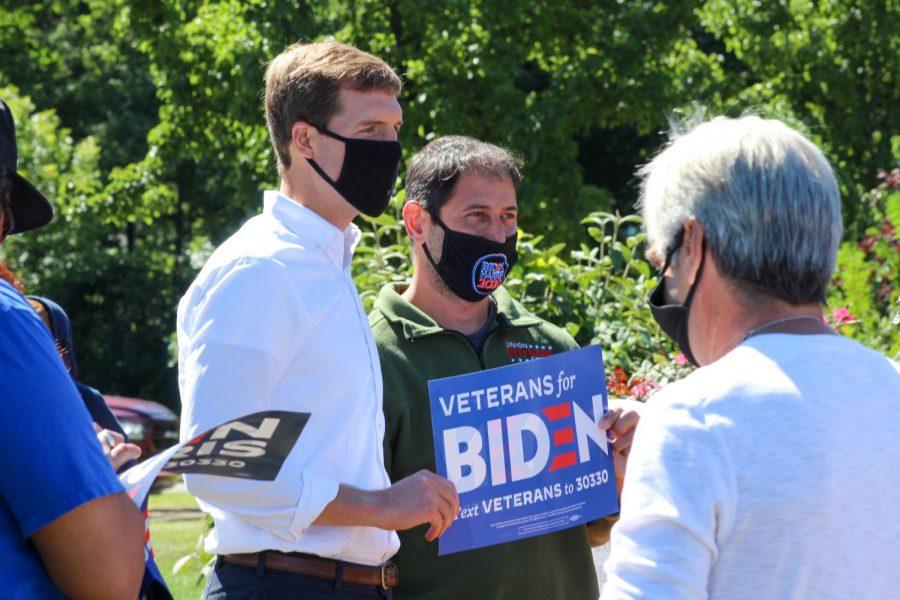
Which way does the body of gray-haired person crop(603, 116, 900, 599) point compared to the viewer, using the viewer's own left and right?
facing away from the viewer and to the left of the viewer

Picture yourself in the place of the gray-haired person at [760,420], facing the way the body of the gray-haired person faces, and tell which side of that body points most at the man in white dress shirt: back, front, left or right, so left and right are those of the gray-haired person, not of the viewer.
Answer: front

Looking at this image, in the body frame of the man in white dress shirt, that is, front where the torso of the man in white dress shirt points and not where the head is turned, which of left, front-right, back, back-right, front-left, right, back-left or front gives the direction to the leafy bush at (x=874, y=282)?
front-left

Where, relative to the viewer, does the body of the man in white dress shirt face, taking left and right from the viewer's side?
facing to the right of the viewer

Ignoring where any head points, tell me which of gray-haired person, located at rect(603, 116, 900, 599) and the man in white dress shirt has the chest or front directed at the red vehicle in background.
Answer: the gray-haired person

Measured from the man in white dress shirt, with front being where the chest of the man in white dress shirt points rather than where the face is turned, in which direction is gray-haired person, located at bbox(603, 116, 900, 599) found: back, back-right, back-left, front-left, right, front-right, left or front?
front-right

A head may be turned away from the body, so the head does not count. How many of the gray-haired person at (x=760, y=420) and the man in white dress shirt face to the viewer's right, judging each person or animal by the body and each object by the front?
1

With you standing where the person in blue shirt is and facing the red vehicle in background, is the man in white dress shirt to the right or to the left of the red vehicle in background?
right

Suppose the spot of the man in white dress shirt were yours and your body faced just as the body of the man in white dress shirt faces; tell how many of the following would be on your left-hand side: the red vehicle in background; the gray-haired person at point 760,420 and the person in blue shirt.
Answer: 1

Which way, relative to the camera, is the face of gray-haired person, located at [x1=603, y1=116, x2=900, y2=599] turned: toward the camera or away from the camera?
away from the camera

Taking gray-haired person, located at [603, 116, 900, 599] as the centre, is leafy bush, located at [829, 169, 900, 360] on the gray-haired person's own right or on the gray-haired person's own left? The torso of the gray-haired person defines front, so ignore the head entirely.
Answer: on the gray-haired person's own right

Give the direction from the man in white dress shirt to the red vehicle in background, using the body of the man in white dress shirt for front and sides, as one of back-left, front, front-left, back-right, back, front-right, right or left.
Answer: left

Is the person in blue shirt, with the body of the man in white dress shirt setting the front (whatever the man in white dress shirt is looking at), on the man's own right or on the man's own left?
on the man's own right

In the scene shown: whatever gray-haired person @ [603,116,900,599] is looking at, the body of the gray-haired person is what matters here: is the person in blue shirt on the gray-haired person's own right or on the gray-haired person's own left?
on the gray-haired person's own left
